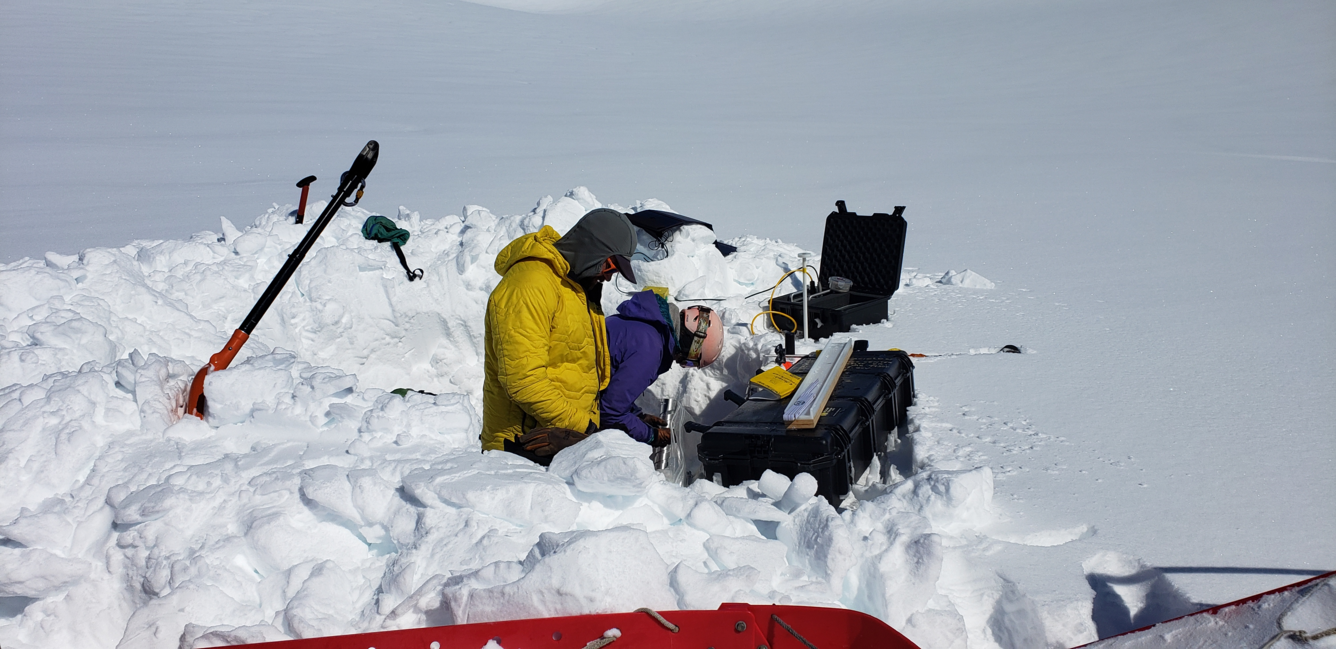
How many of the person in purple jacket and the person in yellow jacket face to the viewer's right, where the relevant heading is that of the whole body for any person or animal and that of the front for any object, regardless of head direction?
2

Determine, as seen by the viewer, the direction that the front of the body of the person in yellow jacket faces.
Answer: to the viewer's right

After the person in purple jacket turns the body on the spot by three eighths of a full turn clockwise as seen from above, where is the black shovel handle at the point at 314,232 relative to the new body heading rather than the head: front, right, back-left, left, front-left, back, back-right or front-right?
front-right

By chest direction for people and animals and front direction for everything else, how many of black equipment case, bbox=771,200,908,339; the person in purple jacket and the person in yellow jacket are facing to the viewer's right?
2

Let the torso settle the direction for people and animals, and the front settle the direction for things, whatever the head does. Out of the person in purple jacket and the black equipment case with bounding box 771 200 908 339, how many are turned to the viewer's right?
1

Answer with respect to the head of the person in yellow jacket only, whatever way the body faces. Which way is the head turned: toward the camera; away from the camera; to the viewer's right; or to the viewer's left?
to the viewer's right

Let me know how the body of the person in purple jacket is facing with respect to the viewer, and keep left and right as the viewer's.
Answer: facing to the right of the viewer

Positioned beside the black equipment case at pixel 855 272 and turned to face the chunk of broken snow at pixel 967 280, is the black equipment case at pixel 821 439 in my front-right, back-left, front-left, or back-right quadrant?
back-right

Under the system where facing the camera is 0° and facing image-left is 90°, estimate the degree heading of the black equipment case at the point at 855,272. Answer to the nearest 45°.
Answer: approximately 45°
